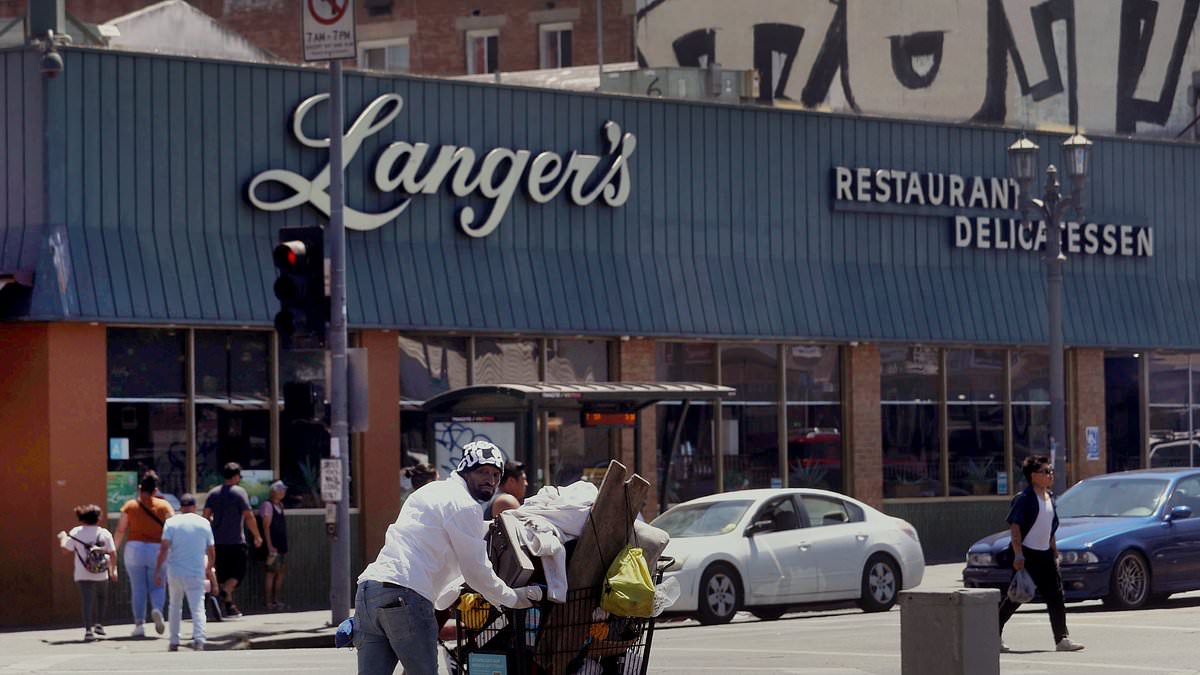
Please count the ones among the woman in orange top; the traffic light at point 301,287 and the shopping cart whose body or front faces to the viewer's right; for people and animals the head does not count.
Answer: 1

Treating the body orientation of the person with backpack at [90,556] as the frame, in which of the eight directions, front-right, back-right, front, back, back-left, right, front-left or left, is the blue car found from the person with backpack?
right

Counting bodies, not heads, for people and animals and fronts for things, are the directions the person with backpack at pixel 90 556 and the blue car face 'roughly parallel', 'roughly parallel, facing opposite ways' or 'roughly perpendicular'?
roughly perpendicular

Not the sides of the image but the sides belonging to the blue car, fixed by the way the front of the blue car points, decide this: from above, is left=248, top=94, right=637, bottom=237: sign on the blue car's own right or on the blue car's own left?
on the blue car's own right

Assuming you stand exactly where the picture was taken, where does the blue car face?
facing the viewer and to the left of the viewer

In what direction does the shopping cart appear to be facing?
to the viewer's right

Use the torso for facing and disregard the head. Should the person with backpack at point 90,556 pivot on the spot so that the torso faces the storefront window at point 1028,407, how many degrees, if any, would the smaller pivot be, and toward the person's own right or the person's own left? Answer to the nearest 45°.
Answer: approximately 45° to the person's own right

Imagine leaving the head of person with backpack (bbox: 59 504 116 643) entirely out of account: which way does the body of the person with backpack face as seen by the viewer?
away from the camera

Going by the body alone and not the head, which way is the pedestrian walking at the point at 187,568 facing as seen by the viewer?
away from the camera

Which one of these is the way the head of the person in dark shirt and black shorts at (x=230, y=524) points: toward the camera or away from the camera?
away from the camera

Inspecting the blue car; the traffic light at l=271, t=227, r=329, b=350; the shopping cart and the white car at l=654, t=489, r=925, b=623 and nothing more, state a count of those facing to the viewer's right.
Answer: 1

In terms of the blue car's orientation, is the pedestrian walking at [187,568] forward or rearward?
forward

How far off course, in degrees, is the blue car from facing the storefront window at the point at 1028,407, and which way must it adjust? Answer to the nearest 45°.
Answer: approximately 135° to its right

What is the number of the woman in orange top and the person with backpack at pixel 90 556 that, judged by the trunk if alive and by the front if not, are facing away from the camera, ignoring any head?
2
